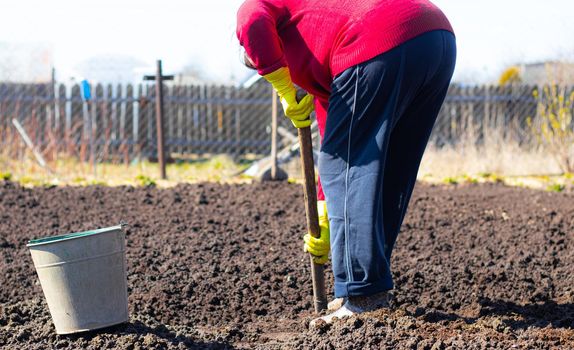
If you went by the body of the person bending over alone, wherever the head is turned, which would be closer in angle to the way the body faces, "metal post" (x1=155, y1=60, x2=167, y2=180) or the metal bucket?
the metal bucket

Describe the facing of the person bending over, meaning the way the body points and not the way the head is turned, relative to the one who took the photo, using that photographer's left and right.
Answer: facing to the left of the viewer

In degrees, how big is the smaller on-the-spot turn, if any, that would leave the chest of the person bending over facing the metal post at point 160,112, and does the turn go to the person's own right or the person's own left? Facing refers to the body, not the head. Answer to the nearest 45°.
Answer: approximately 90° to the person's own right

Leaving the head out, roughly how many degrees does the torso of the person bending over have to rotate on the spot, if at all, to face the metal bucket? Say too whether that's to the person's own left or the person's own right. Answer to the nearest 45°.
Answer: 0° — they already face it

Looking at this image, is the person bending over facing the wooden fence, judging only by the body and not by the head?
no
